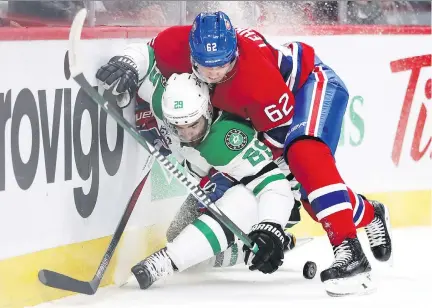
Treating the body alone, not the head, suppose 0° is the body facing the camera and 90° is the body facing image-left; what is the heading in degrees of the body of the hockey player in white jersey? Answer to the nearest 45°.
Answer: approximately 45°
